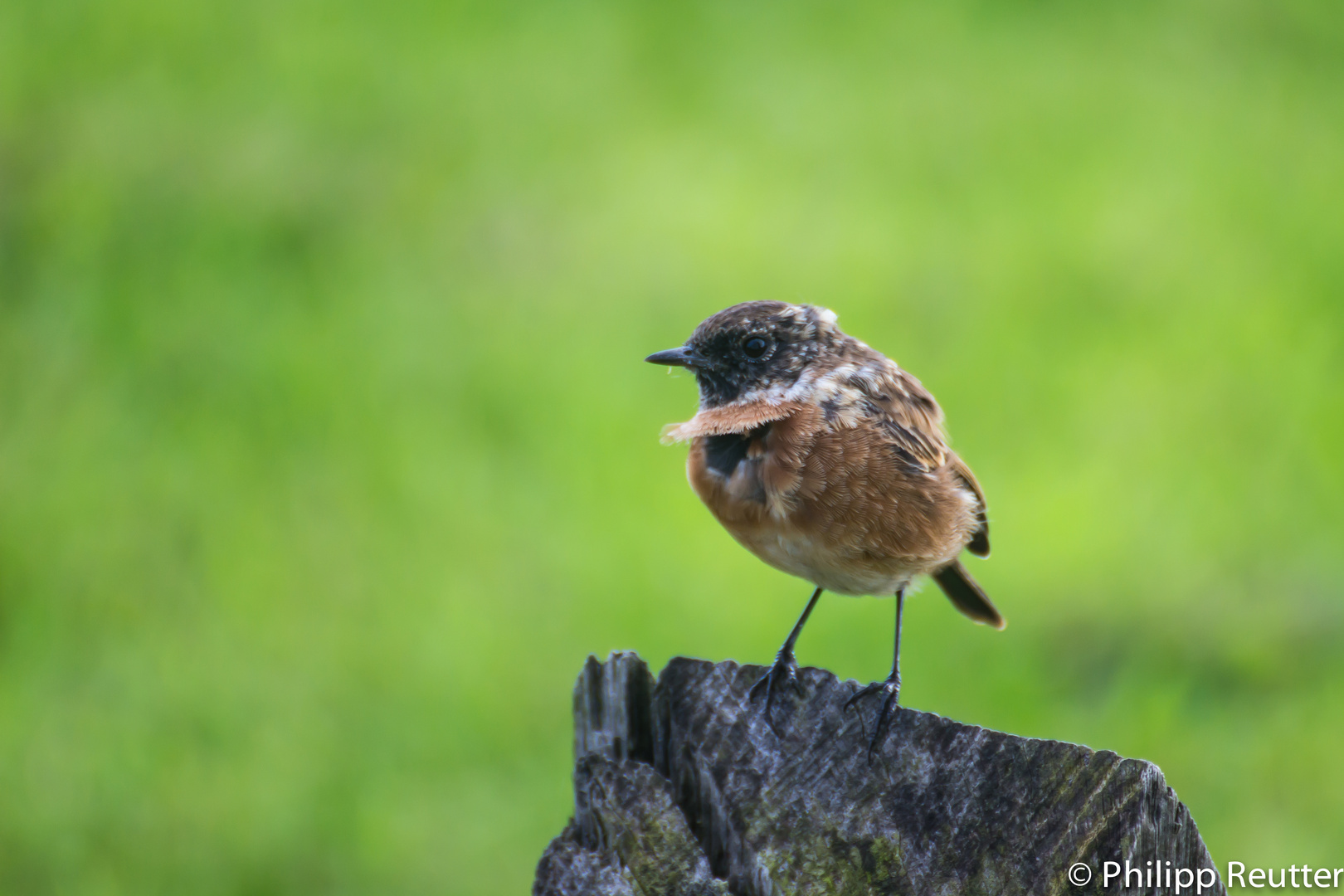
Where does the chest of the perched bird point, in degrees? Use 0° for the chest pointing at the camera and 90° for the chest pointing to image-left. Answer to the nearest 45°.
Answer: approximately 45°
